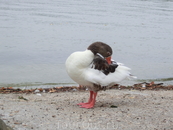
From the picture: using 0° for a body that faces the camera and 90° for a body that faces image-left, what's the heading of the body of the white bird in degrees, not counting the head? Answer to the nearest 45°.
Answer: approximately 90°
